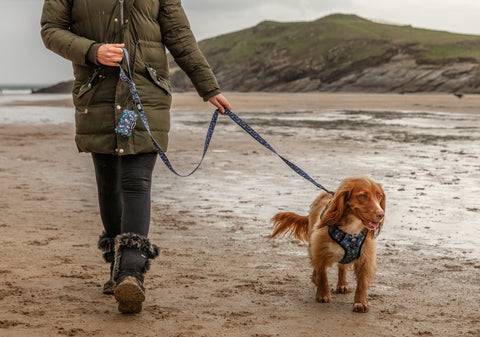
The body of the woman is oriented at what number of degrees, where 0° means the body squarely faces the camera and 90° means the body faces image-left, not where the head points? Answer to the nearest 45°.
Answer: approximately 0°

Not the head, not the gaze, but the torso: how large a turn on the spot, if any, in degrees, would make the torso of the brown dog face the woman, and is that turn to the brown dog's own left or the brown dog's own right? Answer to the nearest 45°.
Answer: approximately 135° to the brown dog's own right

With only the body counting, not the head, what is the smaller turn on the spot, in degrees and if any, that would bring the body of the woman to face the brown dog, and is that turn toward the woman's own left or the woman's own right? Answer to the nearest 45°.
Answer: approximately 90° to the woman's own left

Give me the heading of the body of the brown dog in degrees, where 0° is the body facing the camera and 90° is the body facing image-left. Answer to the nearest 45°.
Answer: approximately 315°
